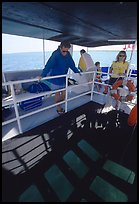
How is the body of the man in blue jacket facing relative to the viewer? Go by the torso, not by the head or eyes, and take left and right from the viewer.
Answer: facing the viewer and to the right of the viewer

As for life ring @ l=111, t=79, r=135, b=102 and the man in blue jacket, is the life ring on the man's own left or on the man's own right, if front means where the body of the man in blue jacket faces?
on the man's own left
